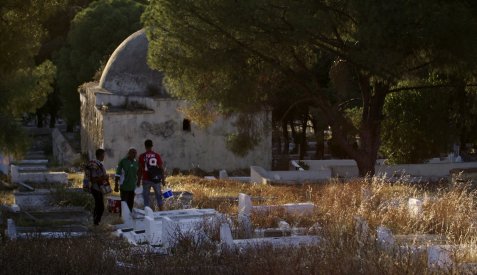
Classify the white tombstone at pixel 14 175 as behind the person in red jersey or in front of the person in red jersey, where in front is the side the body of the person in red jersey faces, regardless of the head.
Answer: in front

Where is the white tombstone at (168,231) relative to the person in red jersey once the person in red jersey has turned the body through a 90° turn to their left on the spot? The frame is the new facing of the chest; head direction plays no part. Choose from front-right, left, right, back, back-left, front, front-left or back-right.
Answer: left

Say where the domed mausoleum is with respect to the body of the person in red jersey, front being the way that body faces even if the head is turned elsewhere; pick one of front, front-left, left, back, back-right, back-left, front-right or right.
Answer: front

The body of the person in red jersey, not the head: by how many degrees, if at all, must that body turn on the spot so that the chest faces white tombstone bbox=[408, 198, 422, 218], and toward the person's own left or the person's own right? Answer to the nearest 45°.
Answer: approximately 135° to the person's own right

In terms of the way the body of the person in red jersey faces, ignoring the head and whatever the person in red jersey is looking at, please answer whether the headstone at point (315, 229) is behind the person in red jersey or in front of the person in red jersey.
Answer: behind

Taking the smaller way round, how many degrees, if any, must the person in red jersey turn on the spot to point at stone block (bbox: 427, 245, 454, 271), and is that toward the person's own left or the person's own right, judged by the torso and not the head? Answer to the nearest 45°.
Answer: approximately 135° to the person's own right

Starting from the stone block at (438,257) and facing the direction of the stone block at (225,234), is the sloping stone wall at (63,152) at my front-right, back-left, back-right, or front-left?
front-right

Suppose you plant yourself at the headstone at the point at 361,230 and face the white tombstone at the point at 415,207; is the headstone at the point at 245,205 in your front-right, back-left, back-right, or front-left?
front-left

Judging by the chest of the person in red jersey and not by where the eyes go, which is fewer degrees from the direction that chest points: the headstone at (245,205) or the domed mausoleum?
the domed mausoleum

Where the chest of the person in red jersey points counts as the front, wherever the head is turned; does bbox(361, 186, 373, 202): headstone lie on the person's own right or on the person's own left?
on the person's own right

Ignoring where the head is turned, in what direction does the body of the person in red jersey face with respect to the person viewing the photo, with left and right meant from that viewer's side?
facing away from the viewer

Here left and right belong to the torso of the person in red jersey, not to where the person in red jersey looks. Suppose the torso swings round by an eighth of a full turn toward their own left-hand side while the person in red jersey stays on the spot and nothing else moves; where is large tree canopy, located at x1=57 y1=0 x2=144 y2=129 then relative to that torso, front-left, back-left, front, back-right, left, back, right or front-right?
front-right

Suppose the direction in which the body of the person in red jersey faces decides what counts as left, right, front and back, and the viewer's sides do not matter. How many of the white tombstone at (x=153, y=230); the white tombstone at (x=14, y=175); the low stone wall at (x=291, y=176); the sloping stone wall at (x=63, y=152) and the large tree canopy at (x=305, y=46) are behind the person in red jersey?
1

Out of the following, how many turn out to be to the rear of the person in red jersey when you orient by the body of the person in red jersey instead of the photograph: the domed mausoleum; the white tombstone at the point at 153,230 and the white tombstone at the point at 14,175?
1

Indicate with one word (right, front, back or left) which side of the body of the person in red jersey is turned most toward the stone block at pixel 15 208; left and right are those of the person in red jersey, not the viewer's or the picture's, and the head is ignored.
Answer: left

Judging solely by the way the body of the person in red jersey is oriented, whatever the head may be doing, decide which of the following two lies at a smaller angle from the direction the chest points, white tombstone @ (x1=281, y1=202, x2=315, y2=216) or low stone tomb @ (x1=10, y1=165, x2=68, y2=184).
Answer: the low stone tomb
